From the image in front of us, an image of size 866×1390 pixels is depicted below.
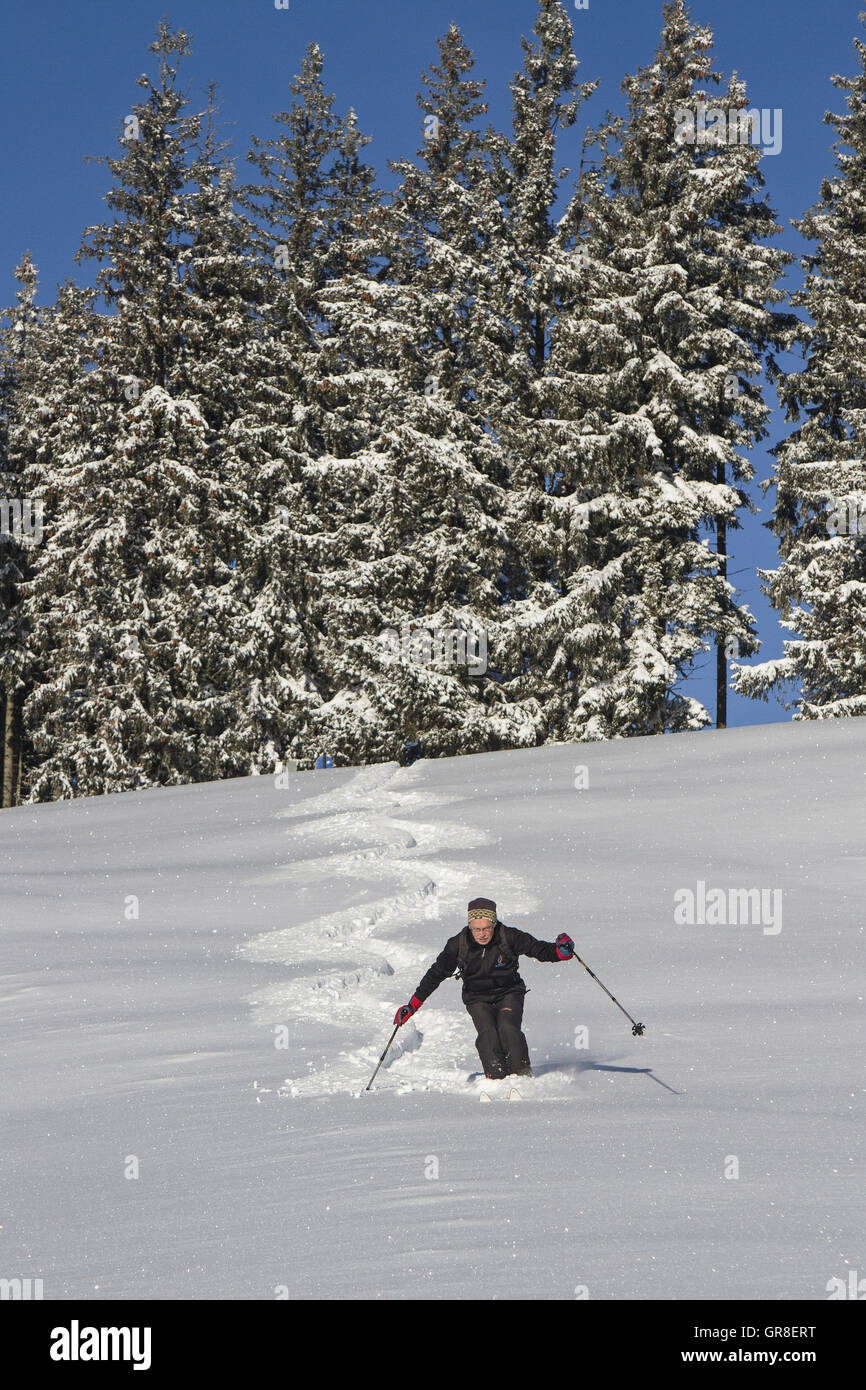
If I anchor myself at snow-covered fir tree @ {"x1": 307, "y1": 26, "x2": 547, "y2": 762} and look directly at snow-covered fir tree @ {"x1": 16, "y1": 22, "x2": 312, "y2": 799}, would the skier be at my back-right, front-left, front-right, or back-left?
back-left

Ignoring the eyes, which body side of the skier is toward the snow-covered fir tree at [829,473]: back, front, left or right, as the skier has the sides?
back

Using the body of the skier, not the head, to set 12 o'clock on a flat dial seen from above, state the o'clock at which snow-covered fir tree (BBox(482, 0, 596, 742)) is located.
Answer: The snow-covered fir tree is roughly at 6 o'clock from the skier.

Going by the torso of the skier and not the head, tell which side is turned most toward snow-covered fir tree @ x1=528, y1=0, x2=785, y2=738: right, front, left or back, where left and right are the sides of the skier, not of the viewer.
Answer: back

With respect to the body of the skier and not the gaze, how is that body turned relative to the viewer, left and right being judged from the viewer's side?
facing the viewer

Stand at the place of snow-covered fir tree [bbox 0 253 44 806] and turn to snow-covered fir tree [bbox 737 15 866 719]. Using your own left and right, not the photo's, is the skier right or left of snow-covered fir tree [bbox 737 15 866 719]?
right

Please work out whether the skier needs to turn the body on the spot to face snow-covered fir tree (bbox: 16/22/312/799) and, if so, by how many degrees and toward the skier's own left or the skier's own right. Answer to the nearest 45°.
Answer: approximately 180°

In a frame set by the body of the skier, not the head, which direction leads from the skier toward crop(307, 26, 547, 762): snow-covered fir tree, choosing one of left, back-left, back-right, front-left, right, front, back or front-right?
back

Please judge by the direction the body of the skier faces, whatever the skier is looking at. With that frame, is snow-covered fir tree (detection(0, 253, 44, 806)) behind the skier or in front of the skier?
behind
